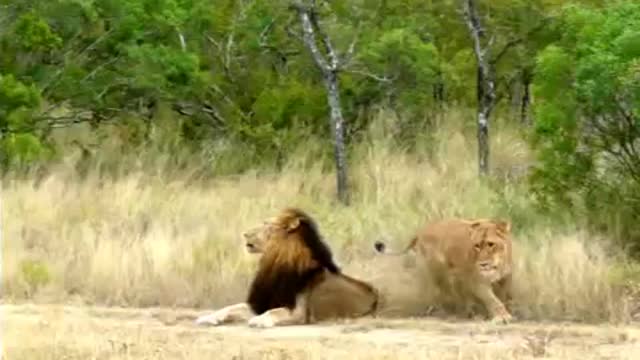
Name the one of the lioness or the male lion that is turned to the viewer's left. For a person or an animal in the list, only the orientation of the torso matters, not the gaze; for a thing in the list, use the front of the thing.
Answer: the male lion

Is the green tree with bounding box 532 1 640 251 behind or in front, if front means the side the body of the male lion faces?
behind

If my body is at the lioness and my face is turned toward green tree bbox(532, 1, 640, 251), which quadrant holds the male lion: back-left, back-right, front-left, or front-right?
back-left

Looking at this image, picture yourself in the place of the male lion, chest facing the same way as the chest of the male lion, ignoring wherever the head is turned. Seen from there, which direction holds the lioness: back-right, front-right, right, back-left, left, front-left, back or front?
back

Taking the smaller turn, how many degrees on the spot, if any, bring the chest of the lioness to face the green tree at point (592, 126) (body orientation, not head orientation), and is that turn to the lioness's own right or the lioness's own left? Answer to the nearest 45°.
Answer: approximately 90° to the lioness's own left

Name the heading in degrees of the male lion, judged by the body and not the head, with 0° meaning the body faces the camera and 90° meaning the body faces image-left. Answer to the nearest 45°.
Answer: approximately 90°

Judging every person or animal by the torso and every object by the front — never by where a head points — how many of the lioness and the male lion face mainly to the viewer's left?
1

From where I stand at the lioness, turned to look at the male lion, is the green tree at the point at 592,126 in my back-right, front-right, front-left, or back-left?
back-right

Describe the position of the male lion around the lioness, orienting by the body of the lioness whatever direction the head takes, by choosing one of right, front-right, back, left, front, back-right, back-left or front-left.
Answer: back-right
